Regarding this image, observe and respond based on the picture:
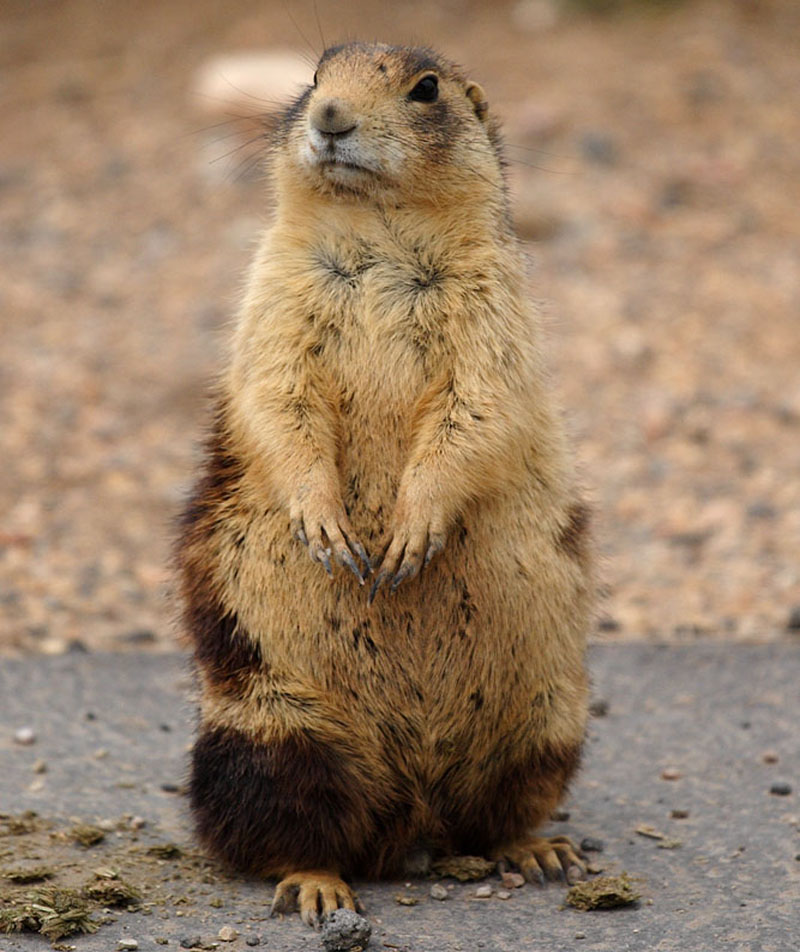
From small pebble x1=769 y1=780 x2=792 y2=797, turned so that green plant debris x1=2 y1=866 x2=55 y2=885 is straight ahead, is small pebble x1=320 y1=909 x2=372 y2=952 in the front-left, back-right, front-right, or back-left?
front-left

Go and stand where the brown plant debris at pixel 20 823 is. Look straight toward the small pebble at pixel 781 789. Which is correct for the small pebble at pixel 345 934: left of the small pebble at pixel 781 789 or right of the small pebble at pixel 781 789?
right

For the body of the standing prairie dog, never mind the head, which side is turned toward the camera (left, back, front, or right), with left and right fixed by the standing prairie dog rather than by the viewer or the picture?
front

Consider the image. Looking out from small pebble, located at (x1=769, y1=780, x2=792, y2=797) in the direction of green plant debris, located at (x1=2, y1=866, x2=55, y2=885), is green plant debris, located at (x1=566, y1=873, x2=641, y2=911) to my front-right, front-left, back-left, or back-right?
front-left
